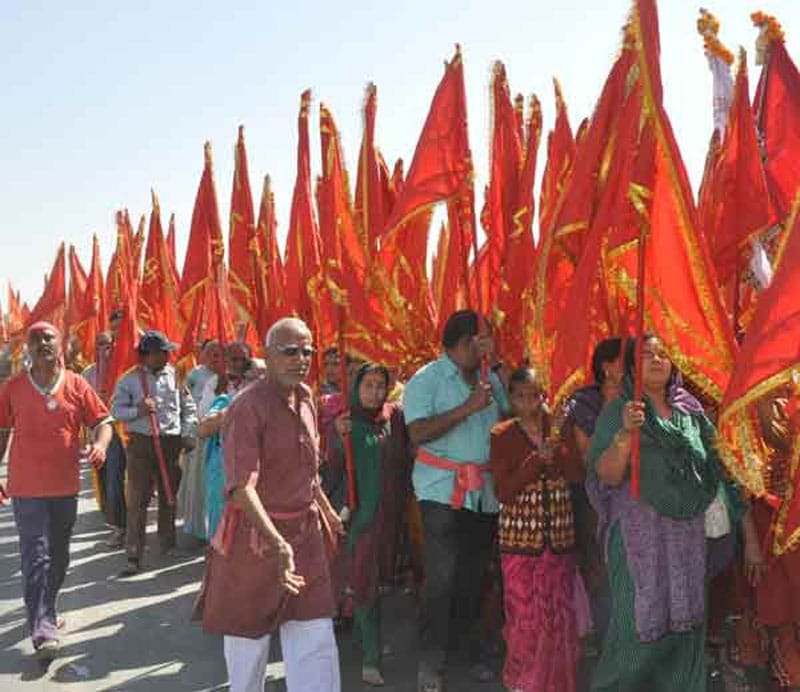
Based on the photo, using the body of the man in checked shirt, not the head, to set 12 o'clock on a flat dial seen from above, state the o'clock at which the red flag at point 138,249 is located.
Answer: The red flag is roughly at 6 o'clock from the man in checked shirt.

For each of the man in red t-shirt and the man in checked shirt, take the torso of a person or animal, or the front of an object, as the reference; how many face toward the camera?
2

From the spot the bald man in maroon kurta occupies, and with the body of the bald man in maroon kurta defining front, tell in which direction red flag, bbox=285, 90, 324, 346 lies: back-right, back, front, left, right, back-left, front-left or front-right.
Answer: back-left

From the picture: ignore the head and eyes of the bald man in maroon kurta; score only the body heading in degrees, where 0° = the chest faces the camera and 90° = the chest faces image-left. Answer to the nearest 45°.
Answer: approximately 315°

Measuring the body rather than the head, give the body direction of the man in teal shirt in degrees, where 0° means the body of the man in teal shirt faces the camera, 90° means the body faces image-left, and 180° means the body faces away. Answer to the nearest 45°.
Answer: approximately 315°
